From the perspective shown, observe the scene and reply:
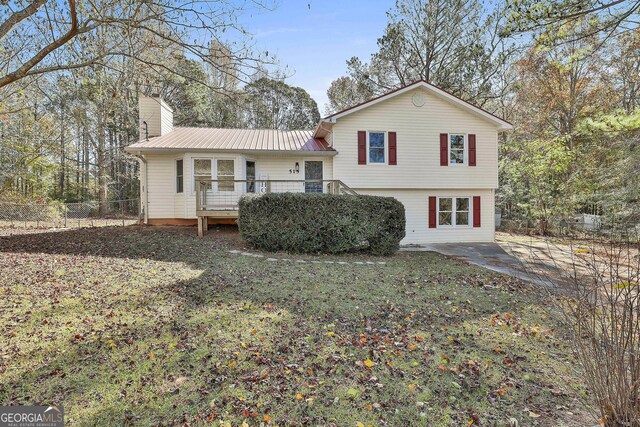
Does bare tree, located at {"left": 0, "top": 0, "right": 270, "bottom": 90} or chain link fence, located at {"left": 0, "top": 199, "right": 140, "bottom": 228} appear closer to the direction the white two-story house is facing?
the bare tree

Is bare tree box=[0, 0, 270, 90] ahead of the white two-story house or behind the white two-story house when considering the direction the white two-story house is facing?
ahead

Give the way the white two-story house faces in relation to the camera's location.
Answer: facing the viewer

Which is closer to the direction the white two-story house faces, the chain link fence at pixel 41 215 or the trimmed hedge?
the trimmed hedge

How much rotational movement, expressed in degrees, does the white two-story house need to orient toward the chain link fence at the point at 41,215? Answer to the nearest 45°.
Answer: approximately 90° to its right
